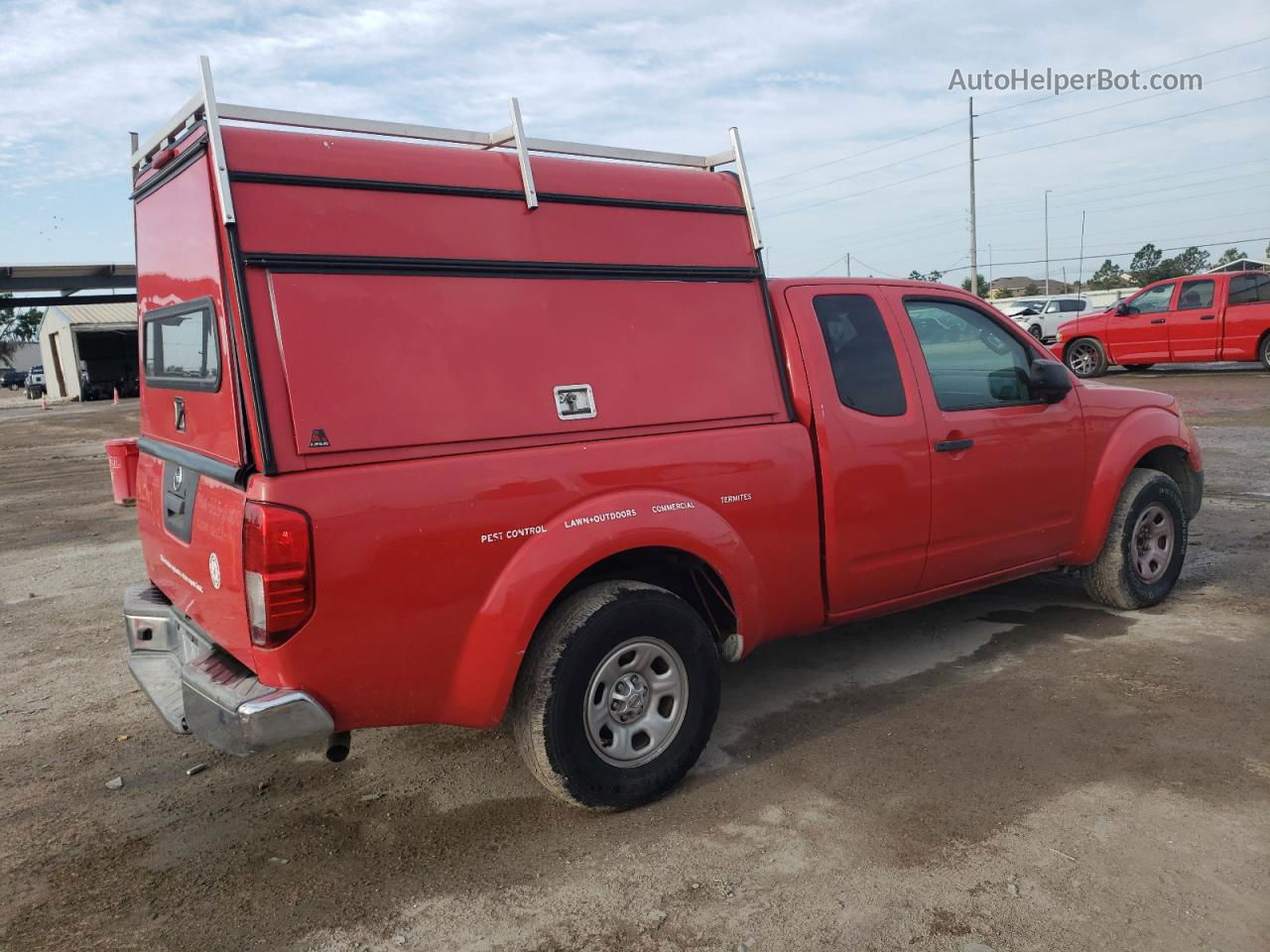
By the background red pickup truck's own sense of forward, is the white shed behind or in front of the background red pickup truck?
in front

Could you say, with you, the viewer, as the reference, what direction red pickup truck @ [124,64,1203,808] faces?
facing away from the viewer and to the right of the viewer

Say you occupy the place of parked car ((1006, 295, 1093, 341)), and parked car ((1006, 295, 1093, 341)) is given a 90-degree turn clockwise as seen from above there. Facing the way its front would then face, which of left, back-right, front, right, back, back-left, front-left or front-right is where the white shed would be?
front-left

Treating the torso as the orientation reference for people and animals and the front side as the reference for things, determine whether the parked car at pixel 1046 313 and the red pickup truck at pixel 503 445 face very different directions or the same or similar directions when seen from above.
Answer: very different directions

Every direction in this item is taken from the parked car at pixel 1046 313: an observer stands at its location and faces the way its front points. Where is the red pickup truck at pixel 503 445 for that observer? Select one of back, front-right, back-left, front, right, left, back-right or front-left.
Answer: front-left

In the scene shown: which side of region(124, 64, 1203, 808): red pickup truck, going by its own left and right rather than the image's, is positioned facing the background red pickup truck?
front

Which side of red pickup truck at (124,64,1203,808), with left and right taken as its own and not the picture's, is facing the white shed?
left

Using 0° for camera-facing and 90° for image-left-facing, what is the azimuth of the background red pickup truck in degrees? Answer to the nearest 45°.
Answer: approximately 90°

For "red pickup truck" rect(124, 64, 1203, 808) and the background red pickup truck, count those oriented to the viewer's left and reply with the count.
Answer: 1

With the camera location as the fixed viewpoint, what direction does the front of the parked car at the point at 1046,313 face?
facing the viewer and to the left of the viewer
